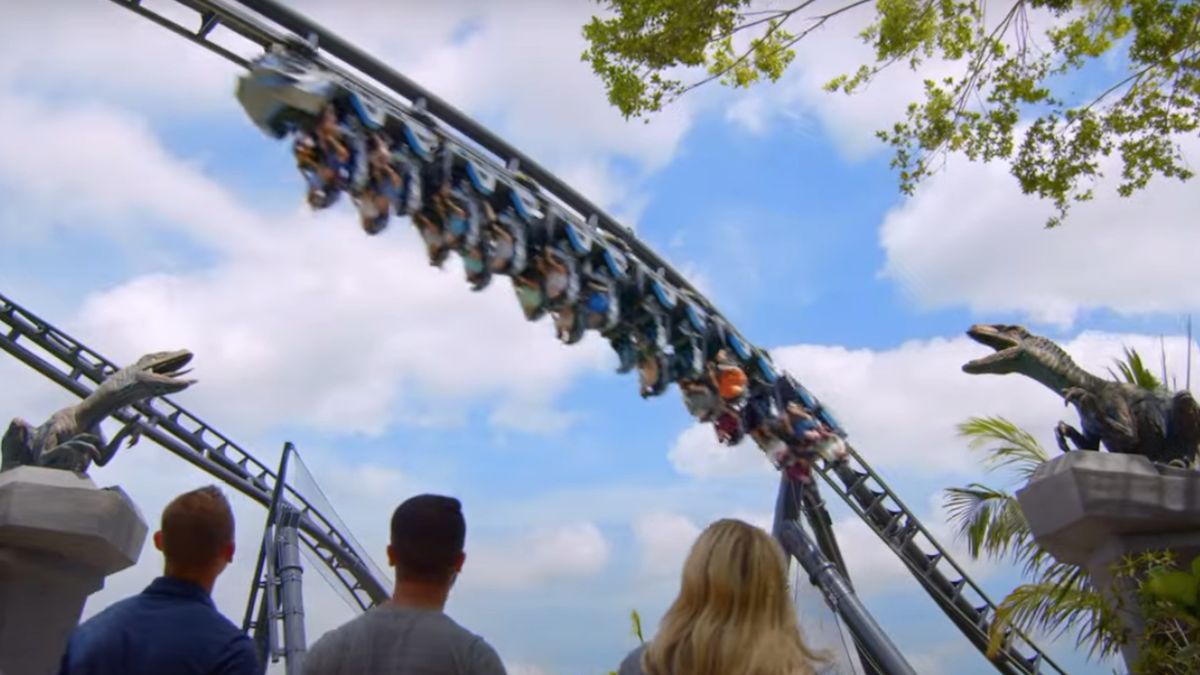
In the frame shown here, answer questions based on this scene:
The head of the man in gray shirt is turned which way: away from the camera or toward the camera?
away from the camera

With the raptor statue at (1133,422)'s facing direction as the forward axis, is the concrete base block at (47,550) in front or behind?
in front

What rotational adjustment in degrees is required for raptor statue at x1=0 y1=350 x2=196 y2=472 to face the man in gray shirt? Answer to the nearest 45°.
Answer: approximately 90° to its right

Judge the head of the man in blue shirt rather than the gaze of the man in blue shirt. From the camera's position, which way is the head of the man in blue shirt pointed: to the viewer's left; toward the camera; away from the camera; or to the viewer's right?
away from the camera

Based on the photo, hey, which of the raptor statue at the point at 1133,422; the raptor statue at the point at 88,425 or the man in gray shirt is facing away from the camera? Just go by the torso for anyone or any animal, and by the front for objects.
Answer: the man in gray shirt

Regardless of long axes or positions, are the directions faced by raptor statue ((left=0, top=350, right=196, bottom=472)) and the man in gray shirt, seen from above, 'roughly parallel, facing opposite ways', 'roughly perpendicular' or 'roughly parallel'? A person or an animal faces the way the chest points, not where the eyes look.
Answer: roughly perpendicular

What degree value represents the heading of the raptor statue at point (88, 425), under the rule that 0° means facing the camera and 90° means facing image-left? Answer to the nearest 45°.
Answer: approximately 270°

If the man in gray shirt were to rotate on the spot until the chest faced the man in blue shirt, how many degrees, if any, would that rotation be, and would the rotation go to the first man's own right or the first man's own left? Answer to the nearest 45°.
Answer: approximately 90° to the first man's own left

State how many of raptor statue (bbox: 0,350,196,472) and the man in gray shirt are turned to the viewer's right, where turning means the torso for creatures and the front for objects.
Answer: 1

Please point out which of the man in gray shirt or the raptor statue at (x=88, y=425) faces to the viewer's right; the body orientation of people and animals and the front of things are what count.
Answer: the raptor statue

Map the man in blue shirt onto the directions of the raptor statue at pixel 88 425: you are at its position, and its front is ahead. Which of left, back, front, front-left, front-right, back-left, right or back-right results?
right

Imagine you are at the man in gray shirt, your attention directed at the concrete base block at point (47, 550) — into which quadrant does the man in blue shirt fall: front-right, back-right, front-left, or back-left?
front-left

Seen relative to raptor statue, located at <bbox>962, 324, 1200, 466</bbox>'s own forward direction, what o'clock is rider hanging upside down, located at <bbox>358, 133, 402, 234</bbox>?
The rider hanging upside down is roughly at 1 o'clock from the raptor statue.

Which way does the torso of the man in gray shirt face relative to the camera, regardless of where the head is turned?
away from the camera

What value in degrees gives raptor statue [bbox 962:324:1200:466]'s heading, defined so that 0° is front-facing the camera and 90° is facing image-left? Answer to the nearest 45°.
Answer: approximately 90°

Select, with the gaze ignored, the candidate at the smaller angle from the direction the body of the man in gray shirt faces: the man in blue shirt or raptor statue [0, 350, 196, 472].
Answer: the raptor statue

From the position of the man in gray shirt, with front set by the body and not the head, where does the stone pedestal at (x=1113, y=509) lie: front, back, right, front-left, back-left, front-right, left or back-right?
front-right

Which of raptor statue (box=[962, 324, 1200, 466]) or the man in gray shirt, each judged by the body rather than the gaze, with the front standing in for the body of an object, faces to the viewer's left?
the raptor statue
